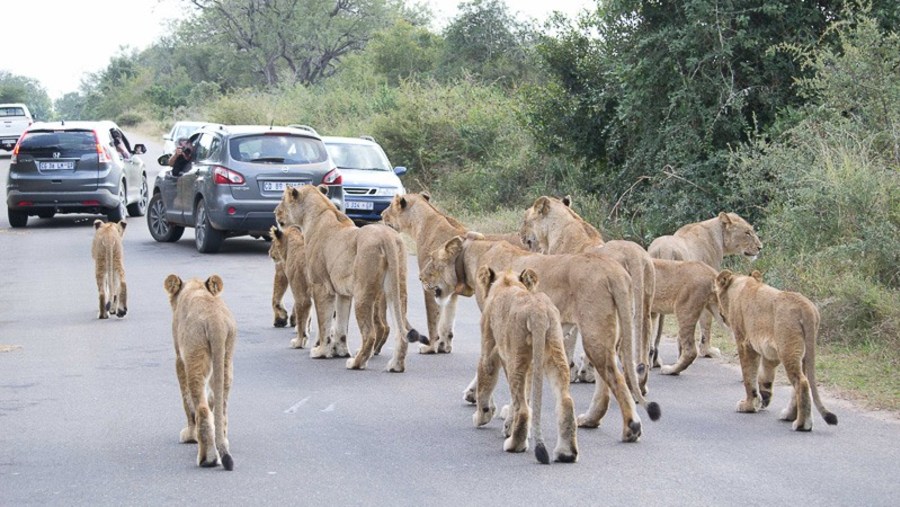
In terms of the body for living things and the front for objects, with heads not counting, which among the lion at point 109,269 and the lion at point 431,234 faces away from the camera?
the lion at point 109,269

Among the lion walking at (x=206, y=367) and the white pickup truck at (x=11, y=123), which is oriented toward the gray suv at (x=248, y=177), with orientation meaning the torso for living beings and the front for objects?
the lion walking

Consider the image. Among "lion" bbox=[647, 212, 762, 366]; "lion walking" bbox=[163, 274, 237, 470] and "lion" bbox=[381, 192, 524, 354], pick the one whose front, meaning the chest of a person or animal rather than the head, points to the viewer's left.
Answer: "lion" bbox=[381, 192, 524, 354]

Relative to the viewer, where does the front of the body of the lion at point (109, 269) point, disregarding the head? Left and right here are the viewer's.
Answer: facing away from the viewer

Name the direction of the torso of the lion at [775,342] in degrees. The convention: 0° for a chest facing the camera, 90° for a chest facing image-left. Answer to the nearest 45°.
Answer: approximately 135°

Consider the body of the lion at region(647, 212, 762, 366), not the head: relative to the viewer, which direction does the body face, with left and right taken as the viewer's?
facing to the right of the viewer

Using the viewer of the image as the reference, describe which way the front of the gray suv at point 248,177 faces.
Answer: facing away from the viewer and to the left of the viewer

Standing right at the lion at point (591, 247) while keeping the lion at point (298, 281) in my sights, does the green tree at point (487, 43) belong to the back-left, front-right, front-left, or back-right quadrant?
front-right

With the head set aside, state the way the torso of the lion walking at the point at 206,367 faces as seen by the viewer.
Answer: away from the camera

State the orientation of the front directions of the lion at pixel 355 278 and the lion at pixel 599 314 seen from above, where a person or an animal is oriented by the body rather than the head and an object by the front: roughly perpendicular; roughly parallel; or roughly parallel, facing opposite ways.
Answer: roughly parallel

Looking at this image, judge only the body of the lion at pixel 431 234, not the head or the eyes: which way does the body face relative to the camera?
to the viewer's left

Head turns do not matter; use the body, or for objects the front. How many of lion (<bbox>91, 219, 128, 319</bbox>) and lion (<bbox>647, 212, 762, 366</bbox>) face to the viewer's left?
0
